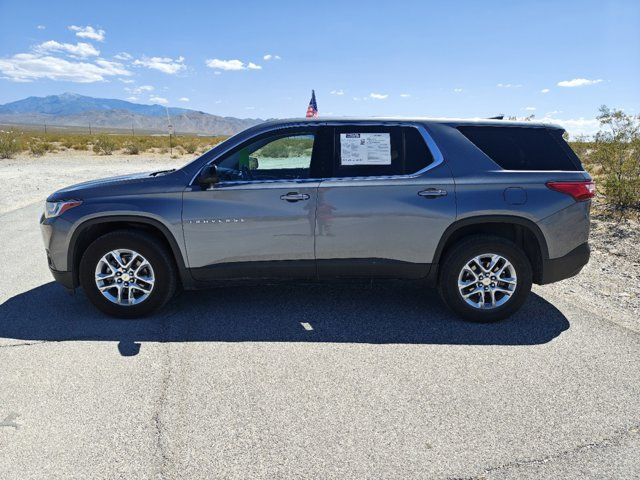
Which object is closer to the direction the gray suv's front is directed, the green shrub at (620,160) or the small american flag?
the small american flag

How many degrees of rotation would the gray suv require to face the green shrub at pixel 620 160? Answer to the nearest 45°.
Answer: approximately 135° to its right

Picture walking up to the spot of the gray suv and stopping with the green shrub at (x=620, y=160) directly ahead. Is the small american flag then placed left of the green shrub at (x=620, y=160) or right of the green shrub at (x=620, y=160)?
left

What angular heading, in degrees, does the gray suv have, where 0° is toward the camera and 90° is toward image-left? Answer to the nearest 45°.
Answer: approximately 90°

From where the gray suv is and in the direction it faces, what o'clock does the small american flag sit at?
The small american flag is roughly at 3 o'clock from the gray suv.
